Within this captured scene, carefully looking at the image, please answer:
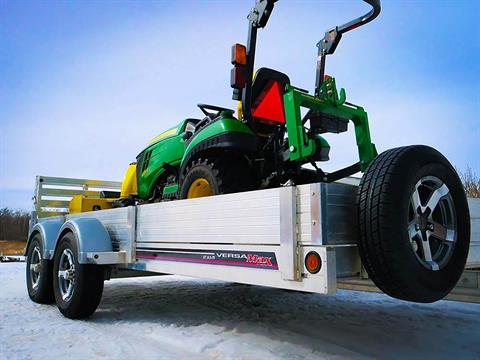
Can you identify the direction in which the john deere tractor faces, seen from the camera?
facing away from the viewer and to the left of the viewer
